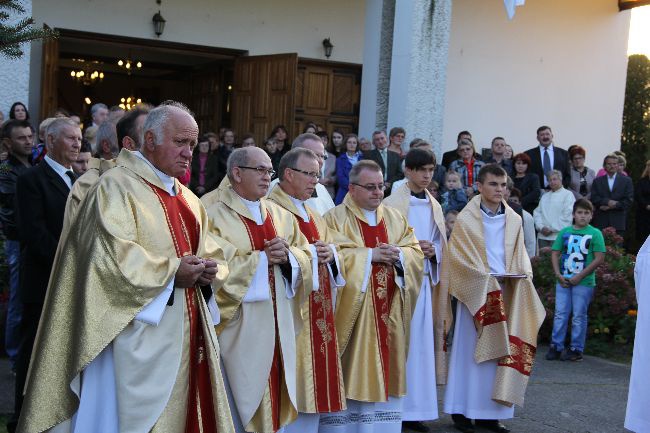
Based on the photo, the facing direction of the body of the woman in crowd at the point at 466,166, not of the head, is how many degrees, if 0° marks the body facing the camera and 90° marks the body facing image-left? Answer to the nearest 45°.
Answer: approximately 0°

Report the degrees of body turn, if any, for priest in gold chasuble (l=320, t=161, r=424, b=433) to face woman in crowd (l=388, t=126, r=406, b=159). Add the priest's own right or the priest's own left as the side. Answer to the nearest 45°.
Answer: approximately 135° to the priest's own left

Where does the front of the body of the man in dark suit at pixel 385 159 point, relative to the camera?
toward the camera

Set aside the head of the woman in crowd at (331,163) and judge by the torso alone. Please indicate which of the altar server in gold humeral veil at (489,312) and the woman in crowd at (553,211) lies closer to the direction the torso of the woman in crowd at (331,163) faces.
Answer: the altar server in gold humeral veil

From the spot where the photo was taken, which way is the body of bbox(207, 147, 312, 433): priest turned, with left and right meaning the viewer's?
facing the viewer and to the right of the viewer

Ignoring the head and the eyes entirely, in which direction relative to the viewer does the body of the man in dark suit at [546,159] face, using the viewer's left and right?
facing the viewer

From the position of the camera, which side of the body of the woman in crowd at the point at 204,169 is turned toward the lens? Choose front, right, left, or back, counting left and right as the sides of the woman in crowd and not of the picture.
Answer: front

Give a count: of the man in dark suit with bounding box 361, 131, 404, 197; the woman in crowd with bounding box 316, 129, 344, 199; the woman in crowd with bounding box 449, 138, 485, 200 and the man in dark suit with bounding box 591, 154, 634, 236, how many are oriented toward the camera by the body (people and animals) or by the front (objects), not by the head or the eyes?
4

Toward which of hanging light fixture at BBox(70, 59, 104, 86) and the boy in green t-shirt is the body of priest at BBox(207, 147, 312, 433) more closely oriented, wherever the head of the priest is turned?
the boy in green t-shirt
